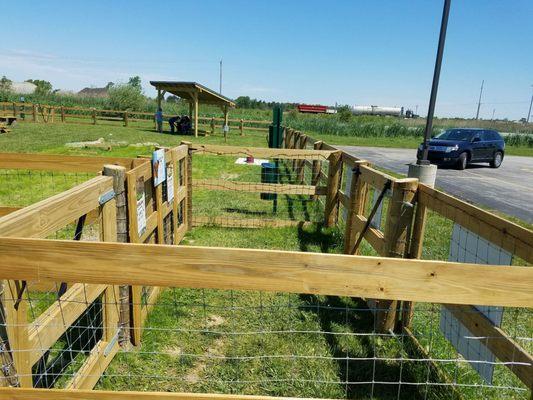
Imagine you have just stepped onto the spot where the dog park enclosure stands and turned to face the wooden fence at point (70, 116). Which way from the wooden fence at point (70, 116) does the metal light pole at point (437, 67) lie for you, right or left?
right

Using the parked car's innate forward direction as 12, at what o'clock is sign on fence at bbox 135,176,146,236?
The sign on fence is roughly at 11 o'clock from the parked car.

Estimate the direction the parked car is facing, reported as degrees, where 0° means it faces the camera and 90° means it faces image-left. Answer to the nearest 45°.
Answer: approximately 45°

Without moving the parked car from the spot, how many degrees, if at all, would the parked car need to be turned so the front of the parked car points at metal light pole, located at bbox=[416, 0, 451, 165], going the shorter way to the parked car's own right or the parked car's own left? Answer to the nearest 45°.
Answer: approximately 45° to the parked car's own left

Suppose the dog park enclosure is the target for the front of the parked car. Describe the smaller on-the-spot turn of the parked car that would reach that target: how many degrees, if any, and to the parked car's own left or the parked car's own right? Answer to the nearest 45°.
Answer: approximately 45° to the parked car's own left

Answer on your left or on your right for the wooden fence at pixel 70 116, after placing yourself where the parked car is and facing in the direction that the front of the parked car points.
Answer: on your right

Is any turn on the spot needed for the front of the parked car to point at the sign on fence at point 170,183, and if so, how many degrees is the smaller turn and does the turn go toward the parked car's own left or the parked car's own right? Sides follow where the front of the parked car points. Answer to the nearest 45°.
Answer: approximately 45° to the parked car's own left
